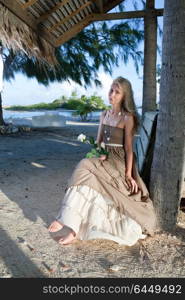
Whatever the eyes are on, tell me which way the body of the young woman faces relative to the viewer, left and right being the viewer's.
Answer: facing the viewer and to the left of the viewer

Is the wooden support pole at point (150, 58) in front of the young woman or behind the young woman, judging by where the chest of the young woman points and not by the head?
behind
